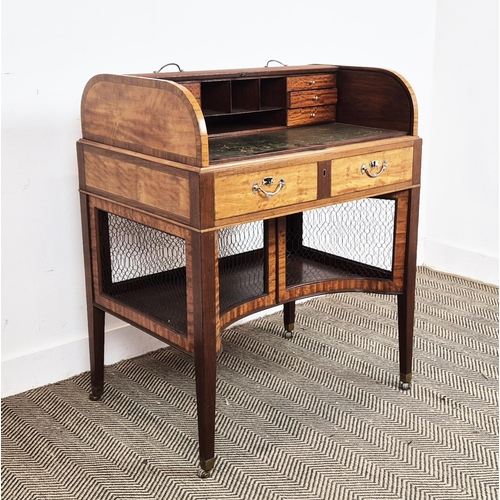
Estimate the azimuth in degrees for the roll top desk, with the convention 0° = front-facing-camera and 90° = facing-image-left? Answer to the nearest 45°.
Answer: approximately 315°
